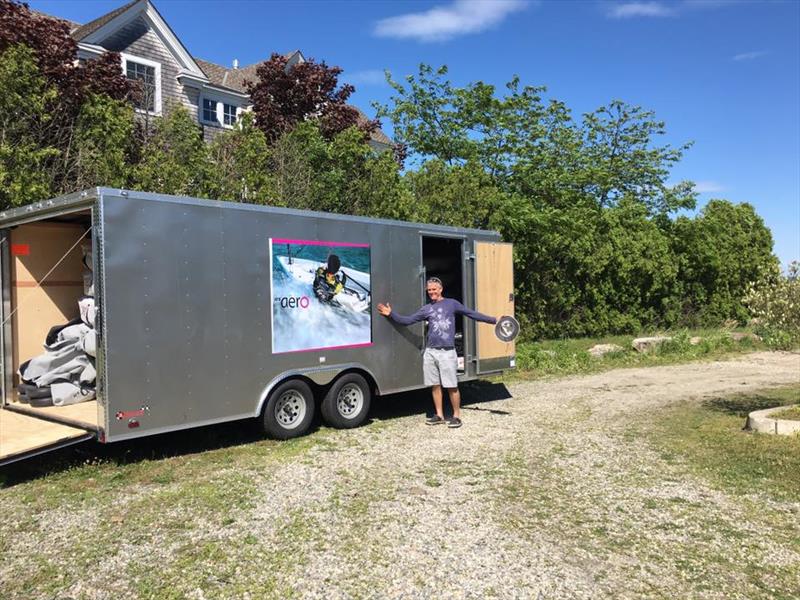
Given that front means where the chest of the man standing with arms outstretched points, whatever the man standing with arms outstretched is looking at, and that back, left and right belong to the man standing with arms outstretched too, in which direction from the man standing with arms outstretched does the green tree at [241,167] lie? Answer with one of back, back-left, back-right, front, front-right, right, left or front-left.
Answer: back-right

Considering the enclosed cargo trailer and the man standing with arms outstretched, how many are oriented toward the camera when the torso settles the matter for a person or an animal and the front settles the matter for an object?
1

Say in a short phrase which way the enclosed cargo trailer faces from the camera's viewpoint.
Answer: facing away from the viewer and to the right of the viewer

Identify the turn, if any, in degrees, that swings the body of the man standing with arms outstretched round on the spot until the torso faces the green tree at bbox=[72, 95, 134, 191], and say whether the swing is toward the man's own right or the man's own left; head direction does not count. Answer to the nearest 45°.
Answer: approximately 90° to the man's own right

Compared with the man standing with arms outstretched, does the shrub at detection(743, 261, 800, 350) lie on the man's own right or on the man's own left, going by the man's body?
on the man's own left

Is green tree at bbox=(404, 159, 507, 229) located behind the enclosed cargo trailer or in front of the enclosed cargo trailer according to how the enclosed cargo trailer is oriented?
in front

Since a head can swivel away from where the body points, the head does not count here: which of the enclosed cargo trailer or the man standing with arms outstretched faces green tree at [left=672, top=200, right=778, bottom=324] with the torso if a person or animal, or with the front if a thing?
the enclosed cargo trailer

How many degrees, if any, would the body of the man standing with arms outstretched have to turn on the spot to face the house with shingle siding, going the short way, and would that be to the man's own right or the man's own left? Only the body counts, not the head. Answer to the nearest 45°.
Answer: approximately 135° to the man's own right

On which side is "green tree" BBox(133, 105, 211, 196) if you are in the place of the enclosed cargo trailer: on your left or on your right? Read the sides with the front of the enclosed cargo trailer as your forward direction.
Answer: on your left

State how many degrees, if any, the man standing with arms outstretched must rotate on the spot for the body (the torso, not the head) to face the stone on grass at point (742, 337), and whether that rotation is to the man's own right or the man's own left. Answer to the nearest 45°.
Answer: approximately 135° to the man's own left

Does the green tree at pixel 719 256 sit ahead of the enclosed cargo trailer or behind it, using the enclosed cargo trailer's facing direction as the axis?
ahead

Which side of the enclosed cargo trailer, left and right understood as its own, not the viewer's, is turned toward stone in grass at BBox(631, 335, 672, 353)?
front

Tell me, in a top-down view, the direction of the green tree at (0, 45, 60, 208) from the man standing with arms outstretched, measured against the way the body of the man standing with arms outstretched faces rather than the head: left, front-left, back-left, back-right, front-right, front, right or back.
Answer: right

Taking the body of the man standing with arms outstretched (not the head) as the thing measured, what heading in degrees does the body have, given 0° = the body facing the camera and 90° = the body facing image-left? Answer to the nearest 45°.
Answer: approximately 0°

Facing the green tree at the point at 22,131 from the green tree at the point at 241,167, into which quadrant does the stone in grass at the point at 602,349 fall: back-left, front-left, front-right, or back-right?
back-left

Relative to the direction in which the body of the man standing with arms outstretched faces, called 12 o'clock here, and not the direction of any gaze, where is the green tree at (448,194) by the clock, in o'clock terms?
The green tree is roughly at 6 o'clock from the man standing with arms outstretched.
